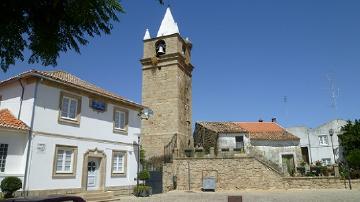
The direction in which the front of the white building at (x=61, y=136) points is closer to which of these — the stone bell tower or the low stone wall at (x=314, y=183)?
the low stone wall

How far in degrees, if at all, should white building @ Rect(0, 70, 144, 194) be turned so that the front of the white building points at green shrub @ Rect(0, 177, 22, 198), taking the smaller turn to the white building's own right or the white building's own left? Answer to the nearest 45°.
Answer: approximately 90° to the white building's own right

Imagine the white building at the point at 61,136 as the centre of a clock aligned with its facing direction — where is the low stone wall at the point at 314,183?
The low stone wall is roughly at 10 o'clock from the white building.

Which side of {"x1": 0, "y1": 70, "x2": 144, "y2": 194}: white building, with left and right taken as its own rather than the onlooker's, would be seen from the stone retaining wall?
left

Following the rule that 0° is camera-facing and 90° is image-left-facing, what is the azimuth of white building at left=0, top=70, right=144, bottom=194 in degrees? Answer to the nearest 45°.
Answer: approximately 315°

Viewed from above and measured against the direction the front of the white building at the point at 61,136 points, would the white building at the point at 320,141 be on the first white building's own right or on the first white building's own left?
on the first white building's own left

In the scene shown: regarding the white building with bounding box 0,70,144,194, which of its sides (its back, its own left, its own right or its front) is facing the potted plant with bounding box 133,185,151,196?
left
